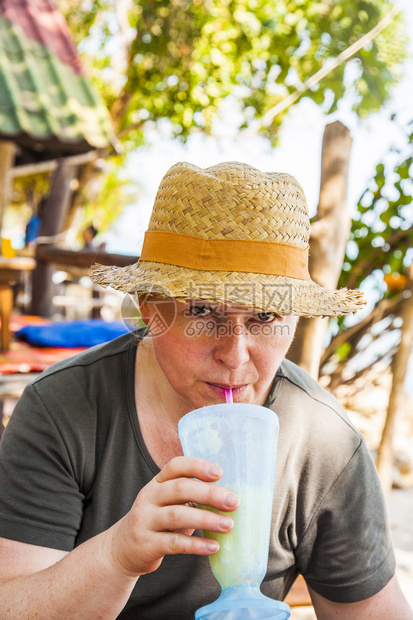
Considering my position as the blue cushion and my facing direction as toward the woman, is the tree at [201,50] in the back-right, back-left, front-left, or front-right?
back-left

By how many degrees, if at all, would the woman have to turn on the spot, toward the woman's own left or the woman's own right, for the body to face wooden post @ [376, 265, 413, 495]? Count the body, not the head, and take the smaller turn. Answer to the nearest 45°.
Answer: approximately 135° to the woman's own left

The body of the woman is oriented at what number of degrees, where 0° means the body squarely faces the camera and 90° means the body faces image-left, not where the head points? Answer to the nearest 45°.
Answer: approximately 0°

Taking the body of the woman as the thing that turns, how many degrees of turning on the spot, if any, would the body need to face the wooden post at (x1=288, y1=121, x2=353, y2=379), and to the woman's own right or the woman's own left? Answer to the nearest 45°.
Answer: approximately 135° to the woman's own left

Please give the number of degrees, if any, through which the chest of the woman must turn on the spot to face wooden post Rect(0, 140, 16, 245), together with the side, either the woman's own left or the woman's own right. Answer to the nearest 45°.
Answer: approximately 135° to the woman's own right

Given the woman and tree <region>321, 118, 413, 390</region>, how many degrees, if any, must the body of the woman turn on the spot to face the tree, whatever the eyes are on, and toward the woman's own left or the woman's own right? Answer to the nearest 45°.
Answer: approximately 135° to the woman's own left

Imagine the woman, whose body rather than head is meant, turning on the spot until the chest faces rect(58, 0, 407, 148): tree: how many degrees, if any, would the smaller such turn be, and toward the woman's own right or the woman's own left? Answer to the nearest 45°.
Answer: approximately 180°

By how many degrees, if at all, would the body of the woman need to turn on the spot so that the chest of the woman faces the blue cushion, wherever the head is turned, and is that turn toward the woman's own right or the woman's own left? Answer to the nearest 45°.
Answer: approximately 180°
